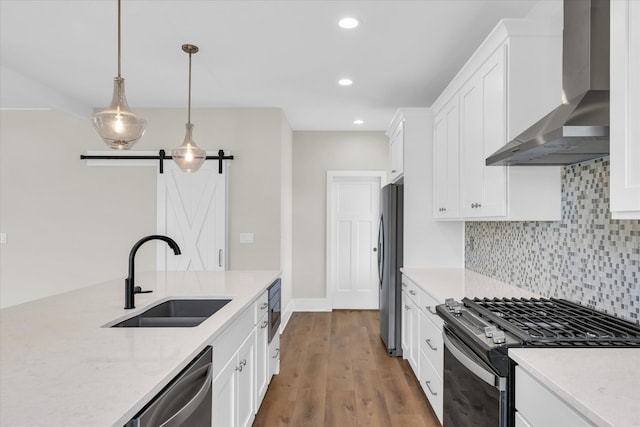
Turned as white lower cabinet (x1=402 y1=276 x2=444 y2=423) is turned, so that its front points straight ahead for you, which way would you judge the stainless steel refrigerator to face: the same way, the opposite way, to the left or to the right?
the same way

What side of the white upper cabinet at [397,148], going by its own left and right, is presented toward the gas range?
left

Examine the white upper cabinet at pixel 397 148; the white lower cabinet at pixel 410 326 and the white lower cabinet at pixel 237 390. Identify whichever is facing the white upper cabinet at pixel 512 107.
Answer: the white lower cabinet at pixel 237 390

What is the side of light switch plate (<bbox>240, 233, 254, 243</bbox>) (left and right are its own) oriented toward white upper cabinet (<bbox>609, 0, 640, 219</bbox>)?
front

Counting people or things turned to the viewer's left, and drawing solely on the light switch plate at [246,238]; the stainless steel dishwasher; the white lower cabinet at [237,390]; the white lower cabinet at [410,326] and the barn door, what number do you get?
1

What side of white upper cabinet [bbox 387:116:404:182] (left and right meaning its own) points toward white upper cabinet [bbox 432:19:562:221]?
left

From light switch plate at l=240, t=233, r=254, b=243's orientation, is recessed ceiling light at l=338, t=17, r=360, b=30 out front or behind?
out front

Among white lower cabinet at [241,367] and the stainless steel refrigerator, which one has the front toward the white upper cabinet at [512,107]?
the white lower cabinet

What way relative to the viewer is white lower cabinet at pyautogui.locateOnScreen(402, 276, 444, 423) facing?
to the viewer's left

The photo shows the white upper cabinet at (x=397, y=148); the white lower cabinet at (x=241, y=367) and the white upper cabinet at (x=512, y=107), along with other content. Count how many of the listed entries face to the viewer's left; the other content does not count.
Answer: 2

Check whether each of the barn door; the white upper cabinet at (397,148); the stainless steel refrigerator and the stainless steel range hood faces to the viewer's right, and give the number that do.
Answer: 0

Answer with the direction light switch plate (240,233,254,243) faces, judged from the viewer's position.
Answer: facing the viewer

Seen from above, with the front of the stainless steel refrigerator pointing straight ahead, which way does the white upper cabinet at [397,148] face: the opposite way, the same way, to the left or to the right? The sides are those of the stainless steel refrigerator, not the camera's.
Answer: the same way

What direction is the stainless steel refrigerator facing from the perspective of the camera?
to the viewer's left

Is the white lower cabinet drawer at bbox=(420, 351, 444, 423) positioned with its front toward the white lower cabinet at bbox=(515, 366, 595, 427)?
no

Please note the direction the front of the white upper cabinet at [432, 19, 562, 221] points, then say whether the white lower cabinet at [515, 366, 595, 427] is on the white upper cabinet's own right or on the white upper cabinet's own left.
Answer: on the white upper cabinet's own left

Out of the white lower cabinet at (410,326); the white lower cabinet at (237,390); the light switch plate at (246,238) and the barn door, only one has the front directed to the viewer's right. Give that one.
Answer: the white lower cabinet at (237,390)

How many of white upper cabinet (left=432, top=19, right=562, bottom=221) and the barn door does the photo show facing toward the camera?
1

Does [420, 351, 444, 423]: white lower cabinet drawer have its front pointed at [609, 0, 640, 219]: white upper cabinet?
no
